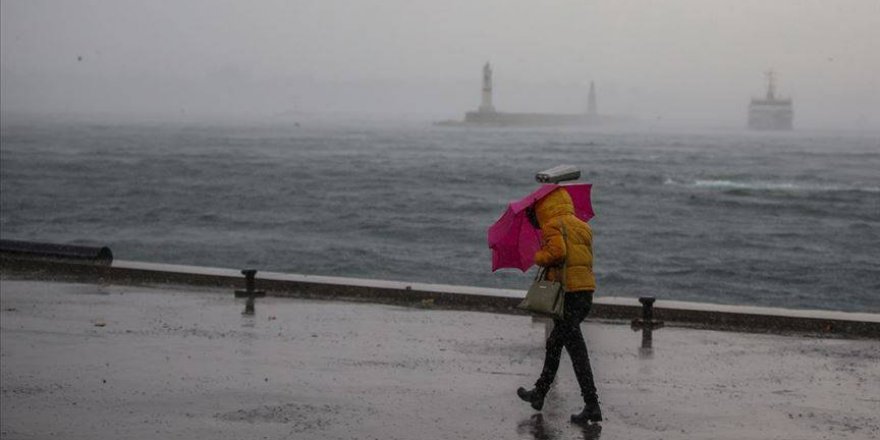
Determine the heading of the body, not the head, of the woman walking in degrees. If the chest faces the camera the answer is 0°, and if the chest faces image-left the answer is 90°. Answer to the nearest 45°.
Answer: approximately 90°
